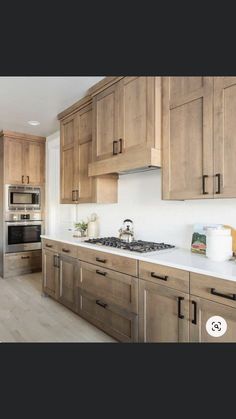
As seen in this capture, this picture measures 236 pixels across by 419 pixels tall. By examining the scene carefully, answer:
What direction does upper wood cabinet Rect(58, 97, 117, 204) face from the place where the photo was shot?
facing the viewer and to the left of the viewer

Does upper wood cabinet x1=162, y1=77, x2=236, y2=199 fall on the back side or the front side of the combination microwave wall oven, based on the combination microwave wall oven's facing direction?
on the front side

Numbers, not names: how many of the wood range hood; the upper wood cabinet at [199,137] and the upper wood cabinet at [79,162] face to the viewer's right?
0

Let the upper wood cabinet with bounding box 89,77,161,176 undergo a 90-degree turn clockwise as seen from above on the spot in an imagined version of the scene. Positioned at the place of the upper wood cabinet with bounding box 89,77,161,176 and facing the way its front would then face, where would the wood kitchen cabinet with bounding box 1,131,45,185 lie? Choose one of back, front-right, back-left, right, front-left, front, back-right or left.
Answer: front

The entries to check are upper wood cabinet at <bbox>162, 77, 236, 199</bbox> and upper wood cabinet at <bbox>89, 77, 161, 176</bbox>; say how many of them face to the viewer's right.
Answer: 0

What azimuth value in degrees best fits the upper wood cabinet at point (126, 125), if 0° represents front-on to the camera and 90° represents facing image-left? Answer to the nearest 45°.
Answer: approximately 45°

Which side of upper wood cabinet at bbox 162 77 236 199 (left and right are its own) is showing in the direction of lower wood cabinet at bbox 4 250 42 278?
right

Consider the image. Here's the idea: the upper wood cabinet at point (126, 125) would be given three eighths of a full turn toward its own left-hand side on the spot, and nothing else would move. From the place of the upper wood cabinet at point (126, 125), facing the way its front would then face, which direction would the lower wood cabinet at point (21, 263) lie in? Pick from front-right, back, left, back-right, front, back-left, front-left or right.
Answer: back-left

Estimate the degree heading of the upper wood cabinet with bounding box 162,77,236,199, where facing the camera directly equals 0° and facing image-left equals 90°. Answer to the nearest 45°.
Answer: approximately 45°

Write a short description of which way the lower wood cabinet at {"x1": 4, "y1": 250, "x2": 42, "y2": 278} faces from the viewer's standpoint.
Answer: facing the viewer and to the right of the viewer

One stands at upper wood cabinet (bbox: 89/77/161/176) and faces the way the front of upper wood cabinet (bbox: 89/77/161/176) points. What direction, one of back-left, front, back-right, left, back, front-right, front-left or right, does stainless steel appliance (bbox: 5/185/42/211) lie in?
right

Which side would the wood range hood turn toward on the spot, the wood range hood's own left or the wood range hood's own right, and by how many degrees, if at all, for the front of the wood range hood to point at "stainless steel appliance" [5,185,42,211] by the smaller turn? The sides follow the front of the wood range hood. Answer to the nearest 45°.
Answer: approximately 90° to the wood range hood's own right

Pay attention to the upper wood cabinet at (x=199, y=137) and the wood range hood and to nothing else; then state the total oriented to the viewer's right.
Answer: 0
